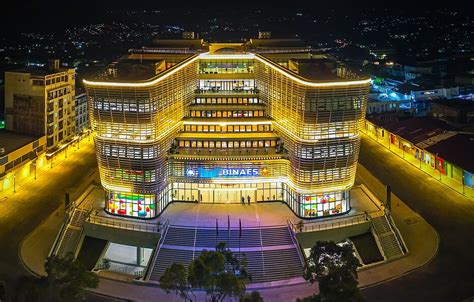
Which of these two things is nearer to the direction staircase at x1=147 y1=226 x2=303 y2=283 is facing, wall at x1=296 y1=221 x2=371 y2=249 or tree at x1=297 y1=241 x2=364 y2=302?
the tree

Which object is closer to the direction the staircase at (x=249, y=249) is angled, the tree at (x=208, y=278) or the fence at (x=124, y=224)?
the tree

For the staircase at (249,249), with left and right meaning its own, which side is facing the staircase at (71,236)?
right

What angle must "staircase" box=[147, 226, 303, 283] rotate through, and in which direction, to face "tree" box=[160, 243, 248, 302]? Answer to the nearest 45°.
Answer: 0° — it already faces it

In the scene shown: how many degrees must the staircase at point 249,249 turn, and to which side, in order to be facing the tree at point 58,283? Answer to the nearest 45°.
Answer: approximately 45° to its right

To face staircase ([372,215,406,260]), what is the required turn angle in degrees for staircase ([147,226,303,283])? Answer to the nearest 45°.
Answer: approximately 90° to its left

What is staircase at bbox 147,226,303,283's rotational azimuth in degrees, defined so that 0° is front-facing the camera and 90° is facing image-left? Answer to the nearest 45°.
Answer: approximately 0°

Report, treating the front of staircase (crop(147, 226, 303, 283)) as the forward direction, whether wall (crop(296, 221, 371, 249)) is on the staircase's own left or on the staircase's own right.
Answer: on the staircase's own left
